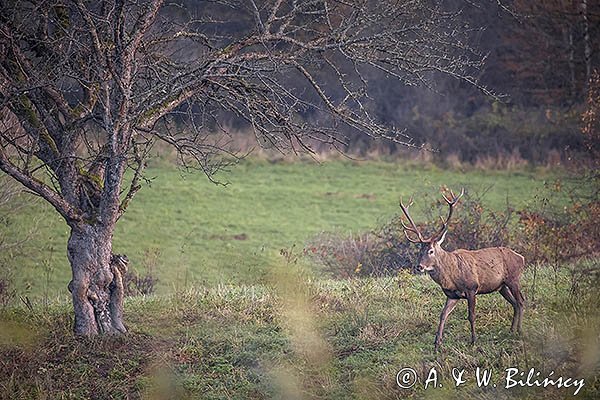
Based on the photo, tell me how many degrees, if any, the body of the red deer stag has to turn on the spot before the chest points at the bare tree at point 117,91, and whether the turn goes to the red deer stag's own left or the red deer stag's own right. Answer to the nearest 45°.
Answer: approximately 45° to the red deer stag's own right

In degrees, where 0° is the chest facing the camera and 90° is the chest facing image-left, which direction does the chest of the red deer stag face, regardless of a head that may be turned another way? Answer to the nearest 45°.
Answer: approximately 45°

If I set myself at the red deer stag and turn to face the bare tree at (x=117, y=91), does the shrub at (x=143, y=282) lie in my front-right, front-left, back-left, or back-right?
front-right

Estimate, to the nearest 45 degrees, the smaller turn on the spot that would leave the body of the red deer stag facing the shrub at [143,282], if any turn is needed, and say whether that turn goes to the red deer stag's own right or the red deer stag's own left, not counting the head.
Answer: approximately 90° to the red deer stag's own right
